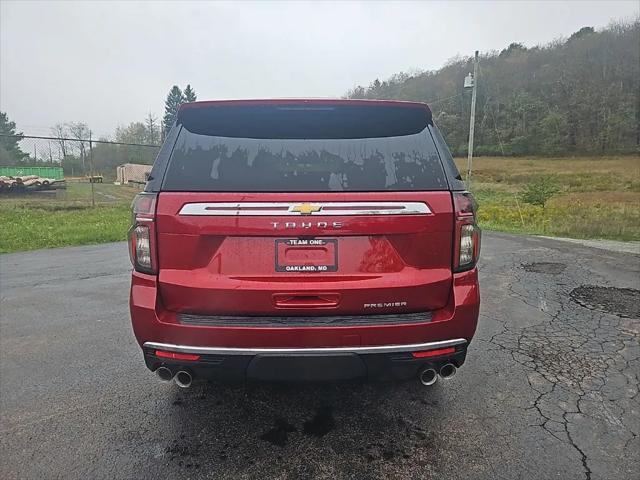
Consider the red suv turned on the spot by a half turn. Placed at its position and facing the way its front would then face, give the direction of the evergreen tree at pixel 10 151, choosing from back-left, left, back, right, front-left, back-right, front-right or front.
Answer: back-right

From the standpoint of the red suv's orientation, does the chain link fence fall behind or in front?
in front

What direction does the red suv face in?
away from the camera

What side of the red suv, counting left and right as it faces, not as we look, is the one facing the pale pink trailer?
front
